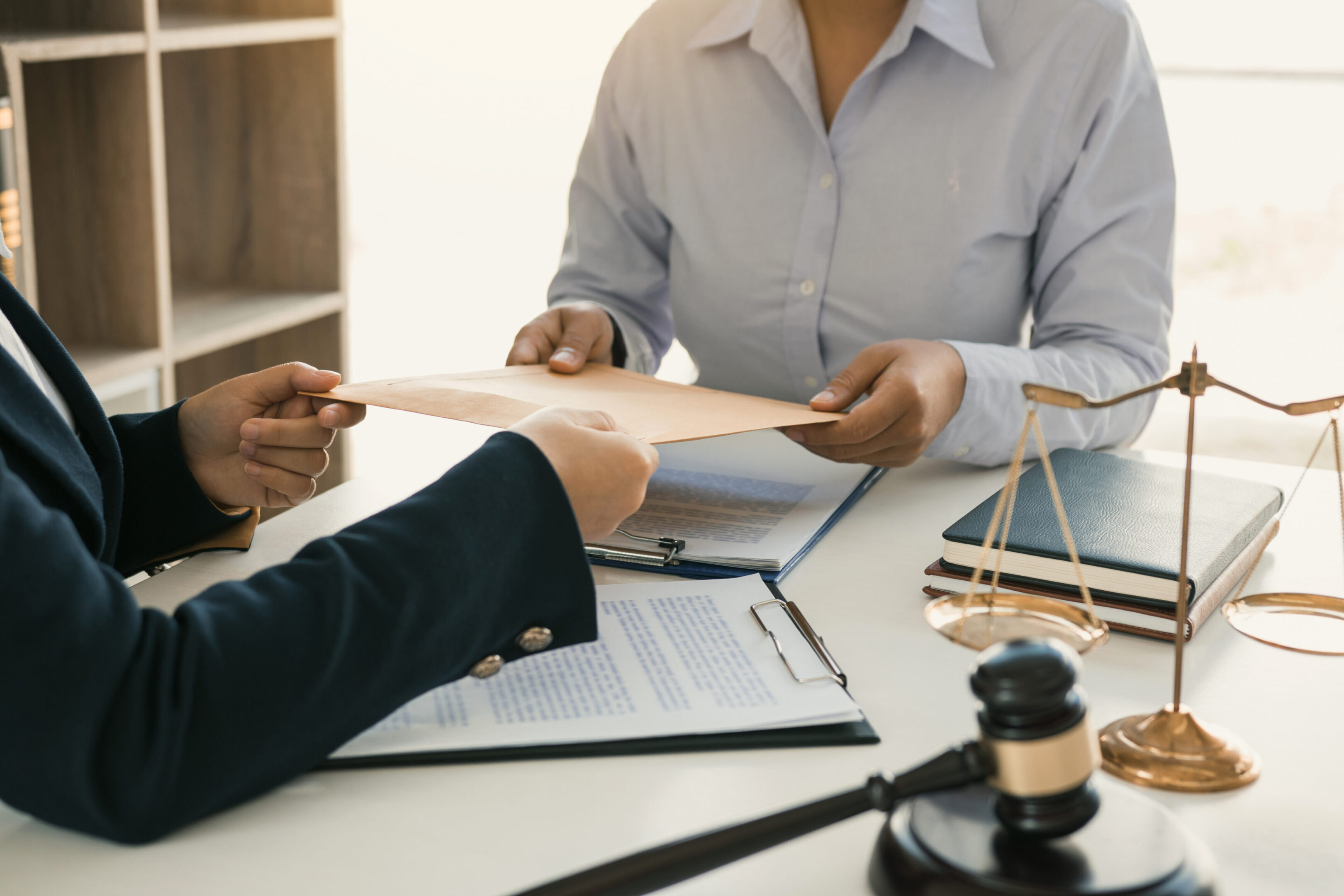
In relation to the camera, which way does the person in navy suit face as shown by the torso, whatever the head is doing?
to the viewer's right

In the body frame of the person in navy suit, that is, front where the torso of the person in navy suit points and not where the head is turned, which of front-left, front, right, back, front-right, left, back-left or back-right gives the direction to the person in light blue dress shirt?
front-left

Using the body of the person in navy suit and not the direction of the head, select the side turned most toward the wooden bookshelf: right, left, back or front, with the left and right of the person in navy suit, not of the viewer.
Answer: left
